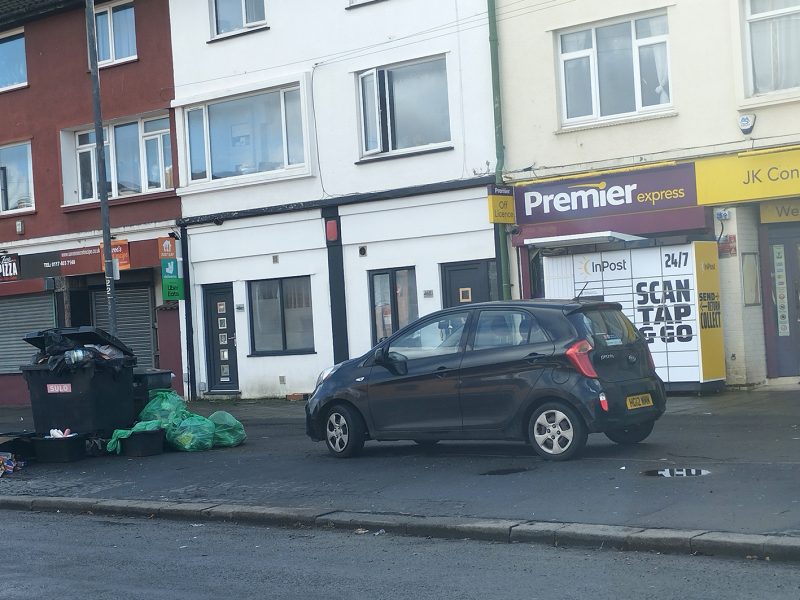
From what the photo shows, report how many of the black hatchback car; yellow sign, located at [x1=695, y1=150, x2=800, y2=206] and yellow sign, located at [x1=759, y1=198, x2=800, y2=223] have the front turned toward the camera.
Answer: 2

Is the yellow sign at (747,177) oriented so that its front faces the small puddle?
yes

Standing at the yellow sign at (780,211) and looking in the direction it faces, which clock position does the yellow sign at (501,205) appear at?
the yellow sign at (501,205) is roughly at 3 o'clock from the yellow sign at (780,211).

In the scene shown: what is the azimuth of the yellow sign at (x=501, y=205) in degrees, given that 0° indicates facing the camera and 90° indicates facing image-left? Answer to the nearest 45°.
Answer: approximately 315°

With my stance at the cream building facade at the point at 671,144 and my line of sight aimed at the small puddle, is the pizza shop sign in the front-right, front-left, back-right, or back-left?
front-right

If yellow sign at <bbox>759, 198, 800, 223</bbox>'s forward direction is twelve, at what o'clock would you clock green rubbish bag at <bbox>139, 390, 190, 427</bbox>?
The green rubbish bag is roughly at 2 o'clock from the yellow sign.

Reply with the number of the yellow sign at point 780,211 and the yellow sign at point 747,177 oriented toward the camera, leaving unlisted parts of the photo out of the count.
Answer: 2

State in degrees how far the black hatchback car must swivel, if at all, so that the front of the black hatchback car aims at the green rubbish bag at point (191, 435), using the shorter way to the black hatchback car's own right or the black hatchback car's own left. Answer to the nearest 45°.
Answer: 0° — it already faces it

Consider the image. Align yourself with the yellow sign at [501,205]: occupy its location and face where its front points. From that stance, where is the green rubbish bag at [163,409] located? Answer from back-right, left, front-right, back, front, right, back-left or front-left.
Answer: right

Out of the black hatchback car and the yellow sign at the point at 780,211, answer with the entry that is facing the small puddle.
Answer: the yellow sign

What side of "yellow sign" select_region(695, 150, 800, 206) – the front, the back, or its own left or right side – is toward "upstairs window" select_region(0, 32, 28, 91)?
right
